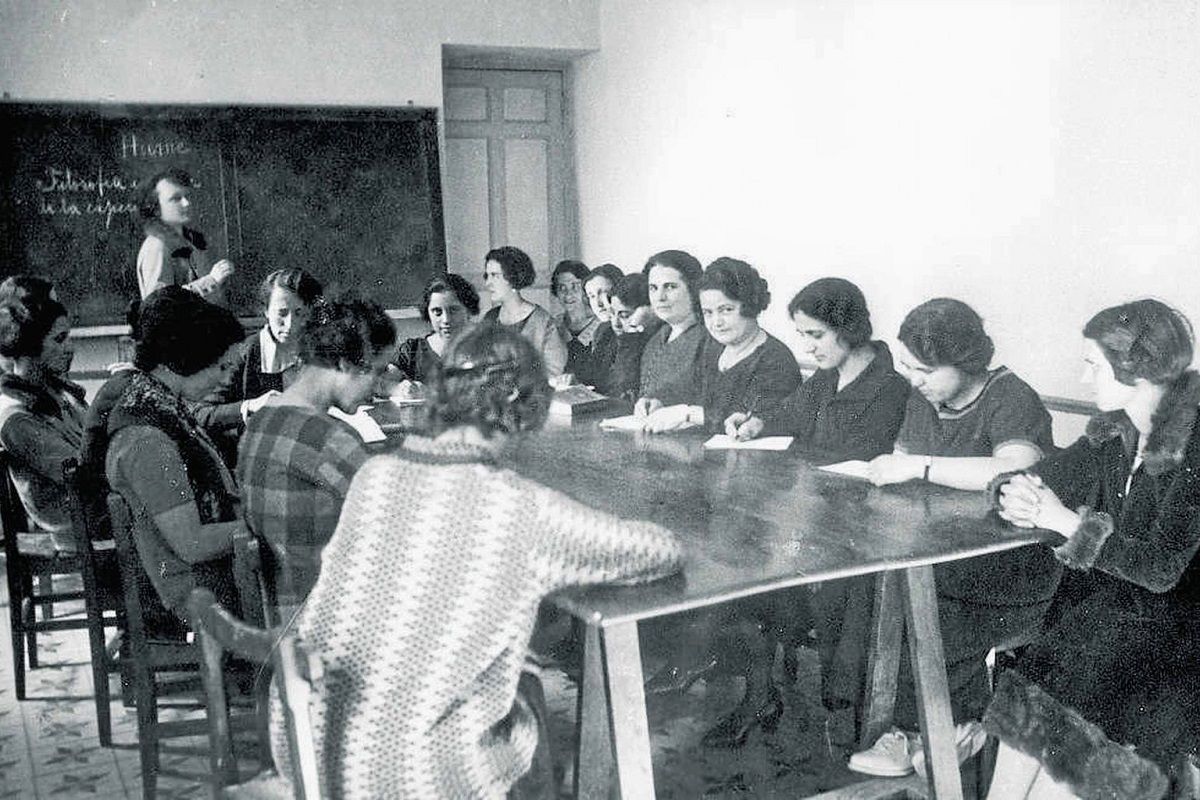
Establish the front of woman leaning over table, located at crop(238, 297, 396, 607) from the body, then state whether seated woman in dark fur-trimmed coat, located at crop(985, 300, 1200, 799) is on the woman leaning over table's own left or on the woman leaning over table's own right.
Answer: on the woman leaning over table's own right

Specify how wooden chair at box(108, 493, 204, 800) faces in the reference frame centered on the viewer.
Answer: facing to the right of the viewer

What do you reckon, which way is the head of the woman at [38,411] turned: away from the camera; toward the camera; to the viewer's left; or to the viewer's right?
to the viewer's right

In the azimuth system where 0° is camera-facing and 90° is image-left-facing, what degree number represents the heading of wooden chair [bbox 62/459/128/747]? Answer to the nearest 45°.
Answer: approximately 270°

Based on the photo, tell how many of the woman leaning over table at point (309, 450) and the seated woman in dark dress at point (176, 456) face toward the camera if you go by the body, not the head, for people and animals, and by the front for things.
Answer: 0

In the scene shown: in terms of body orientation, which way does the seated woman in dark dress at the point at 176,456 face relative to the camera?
to the viewer's right

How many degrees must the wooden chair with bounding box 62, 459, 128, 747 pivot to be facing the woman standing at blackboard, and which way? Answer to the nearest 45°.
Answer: approximately 90° to its left

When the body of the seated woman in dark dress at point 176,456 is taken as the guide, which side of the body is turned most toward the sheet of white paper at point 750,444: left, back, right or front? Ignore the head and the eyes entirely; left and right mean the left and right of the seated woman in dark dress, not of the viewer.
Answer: front

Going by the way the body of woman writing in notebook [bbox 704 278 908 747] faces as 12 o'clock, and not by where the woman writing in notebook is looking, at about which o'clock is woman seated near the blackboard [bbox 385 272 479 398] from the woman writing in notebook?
The woman seated near the blackboard is roughly at 3 o'clock from the woman writing in notebook.

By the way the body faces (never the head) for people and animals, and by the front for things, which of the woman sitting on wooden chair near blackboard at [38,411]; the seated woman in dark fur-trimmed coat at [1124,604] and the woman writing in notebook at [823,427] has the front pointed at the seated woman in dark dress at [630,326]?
the woman sitting on wooden chair near blackboard

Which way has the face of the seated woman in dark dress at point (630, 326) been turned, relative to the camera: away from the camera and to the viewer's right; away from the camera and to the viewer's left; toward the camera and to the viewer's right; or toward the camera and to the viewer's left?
toward the camera and to the viewer's left

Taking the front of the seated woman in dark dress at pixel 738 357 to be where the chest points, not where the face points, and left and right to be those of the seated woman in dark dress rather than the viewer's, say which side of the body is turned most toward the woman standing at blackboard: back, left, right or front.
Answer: right

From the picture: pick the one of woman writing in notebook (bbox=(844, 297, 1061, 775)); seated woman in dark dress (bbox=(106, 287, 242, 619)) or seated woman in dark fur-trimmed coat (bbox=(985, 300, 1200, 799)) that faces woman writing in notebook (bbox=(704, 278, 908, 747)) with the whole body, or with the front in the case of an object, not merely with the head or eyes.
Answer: seated woman in dark dress (bbox=(106, 287, 242, 619))

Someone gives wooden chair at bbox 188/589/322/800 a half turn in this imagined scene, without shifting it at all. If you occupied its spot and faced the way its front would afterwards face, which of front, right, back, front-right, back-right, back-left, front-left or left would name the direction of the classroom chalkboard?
back-right

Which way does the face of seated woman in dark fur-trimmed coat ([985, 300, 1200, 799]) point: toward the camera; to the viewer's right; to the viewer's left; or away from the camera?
to the viewer's left
